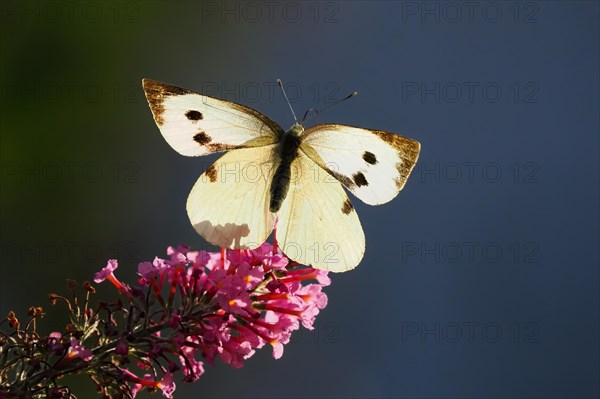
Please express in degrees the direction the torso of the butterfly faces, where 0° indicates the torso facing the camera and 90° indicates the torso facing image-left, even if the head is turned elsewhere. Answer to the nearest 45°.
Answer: approximately 180°
